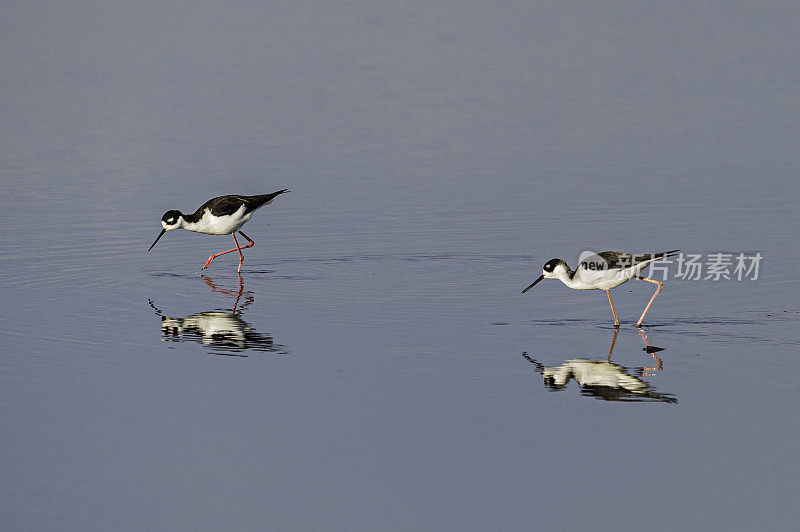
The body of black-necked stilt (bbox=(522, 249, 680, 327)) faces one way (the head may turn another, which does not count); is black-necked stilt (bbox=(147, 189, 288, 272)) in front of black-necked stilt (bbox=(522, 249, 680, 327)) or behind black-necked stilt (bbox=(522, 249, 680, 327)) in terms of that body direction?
in front

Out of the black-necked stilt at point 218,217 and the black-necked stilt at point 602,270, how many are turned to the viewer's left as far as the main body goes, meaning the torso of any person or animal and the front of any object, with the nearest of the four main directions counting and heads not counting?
2

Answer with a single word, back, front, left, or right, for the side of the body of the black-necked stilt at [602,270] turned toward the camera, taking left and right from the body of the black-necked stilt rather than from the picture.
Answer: left

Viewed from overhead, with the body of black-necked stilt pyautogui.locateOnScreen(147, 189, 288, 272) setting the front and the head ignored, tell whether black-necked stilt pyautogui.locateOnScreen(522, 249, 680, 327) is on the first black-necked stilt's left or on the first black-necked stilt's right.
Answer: on the first black-necked stilt's left

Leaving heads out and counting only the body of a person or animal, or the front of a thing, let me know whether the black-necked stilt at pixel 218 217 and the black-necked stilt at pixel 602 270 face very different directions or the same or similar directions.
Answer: same or similar directions

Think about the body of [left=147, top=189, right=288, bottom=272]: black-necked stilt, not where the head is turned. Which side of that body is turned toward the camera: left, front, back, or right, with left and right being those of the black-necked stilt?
left
